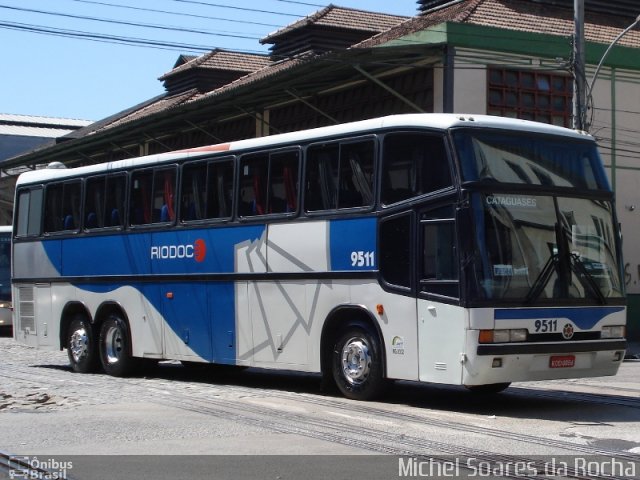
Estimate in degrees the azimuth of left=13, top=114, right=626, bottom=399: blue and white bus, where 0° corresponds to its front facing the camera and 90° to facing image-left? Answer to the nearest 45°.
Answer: approximately 315°

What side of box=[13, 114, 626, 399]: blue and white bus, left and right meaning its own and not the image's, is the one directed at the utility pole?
left
